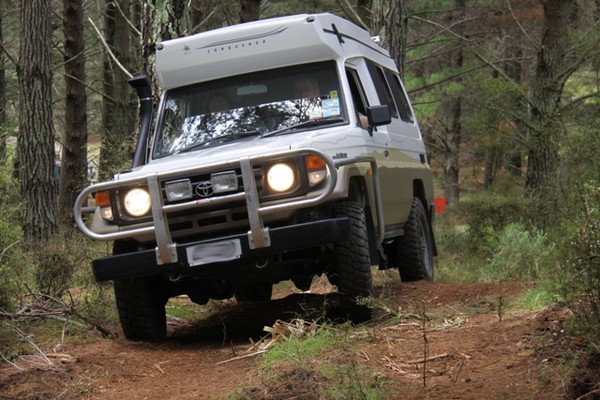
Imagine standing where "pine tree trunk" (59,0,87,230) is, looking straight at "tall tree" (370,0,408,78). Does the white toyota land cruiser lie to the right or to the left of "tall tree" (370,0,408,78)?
right

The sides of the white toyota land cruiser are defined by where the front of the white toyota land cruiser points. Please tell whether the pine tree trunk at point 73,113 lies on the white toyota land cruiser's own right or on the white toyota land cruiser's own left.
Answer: on the white toyota land cruiser's own right

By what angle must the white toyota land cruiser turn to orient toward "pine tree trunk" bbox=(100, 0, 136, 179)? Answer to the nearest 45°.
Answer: approximately 135° to its right

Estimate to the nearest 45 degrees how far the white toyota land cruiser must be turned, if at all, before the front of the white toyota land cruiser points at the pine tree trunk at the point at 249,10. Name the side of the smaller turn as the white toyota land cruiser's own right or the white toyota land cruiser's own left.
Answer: approximately 135° to the white toyota land cruiser's own right

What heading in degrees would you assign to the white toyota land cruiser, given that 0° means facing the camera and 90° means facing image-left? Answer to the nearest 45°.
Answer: approximately 45°

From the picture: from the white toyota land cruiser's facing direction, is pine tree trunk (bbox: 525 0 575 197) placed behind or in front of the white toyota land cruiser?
behind

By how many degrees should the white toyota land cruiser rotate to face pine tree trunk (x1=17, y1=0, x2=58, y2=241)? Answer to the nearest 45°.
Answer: approximately 90° to its right

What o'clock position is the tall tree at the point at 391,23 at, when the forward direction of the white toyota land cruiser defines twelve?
The tall tree is roughly at 5 o'clock from the white toyota land cruiser.
